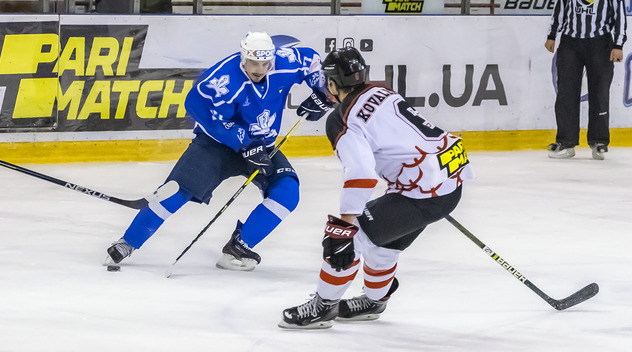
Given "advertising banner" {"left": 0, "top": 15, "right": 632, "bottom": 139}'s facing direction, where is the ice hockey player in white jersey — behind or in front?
in front

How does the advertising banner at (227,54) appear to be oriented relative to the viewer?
toward the camera

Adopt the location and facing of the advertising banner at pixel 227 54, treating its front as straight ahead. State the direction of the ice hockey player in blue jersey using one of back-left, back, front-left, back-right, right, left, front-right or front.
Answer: front

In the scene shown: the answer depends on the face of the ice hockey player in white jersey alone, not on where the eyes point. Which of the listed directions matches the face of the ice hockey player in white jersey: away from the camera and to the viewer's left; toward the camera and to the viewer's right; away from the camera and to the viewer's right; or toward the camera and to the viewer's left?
away from the camera and to the viewer's left
